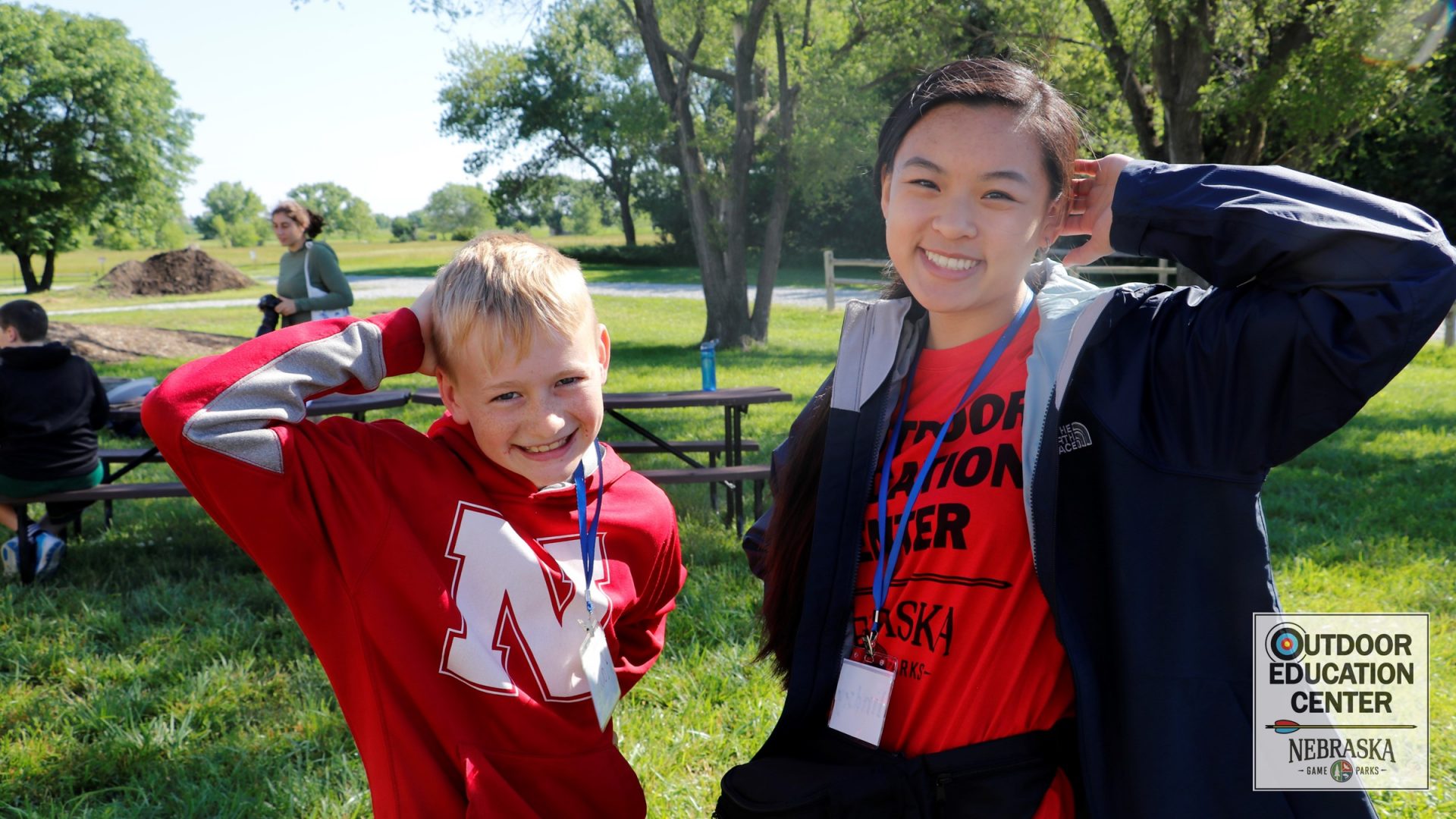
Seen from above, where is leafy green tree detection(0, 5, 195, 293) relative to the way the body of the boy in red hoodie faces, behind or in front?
behind

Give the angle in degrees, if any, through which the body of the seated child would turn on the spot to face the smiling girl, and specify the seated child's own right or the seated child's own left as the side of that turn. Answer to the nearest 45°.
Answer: approximately 180°

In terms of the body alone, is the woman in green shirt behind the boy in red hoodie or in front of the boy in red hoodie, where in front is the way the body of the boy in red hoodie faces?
behind

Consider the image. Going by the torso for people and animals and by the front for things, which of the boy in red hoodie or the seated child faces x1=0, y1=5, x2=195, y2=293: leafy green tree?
the seated child

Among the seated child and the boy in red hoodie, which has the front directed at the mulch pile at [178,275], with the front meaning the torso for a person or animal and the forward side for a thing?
the seated child

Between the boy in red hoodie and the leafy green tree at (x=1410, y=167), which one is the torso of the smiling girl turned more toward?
the boy in red hoodie

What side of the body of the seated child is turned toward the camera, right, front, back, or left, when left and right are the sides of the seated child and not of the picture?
back

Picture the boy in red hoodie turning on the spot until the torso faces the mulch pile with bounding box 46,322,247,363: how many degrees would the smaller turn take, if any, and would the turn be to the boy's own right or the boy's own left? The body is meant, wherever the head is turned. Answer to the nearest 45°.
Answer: approximately 135° to the boy's own left

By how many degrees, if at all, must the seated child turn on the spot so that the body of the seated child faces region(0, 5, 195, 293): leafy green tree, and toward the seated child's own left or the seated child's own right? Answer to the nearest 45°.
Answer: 0° — they already face it

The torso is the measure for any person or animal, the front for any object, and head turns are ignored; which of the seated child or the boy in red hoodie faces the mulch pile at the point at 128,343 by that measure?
the seated child

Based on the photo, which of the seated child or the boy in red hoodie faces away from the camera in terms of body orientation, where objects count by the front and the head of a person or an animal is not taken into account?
the seated child

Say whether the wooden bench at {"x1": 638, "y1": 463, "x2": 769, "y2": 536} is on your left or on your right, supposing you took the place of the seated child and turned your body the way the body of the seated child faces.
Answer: on your right
